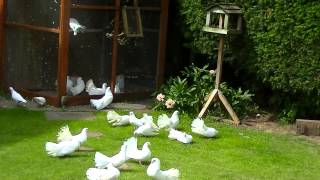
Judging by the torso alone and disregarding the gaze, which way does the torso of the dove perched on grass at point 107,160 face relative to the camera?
to the viewer's right

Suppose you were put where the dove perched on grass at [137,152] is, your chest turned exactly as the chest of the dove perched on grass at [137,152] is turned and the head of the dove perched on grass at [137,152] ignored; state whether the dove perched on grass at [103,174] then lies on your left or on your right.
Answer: on your right
